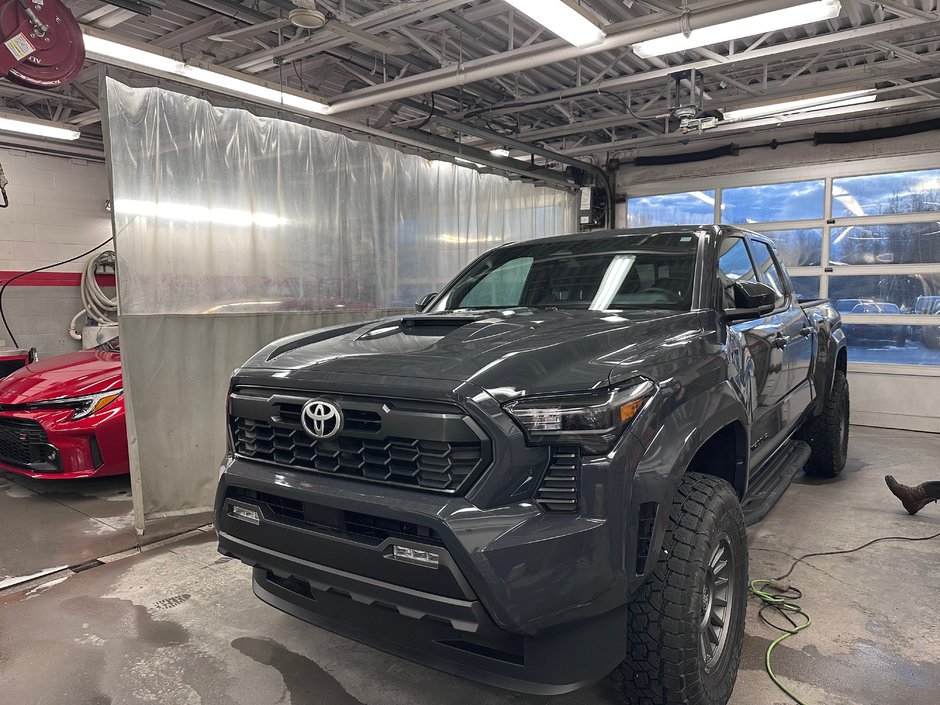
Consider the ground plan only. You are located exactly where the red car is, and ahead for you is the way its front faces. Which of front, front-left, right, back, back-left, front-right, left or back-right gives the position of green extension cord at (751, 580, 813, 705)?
left

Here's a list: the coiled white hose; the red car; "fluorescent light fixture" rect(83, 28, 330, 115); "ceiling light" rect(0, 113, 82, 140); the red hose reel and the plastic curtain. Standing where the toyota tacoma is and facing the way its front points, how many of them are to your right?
6

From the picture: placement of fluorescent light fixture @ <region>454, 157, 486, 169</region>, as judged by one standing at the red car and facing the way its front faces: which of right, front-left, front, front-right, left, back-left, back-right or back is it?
back-left

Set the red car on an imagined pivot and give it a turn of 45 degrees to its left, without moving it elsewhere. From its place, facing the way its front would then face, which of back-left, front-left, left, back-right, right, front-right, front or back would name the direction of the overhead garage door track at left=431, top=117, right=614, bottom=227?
left

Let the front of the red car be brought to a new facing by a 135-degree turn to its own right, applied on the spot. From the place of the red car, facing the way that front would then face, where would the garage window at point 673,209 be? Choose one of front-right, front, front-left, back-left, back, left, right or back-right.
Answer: right

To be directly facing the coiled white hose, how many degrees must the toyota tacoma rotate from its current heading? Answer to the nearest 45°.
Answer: approximately 90° to its right

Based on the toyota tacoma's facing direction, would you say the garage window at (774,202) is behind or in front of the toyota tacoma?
behind

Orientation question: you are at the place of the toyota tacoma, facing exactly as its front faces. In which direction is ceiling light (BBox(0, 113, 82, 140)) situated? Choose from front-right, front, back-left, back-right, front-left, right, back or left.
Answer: right

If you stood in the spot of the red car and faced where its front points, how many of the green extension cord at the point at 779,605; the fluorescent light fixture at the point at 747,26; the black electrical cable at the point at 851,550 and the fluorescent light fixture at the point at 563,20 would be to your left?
4

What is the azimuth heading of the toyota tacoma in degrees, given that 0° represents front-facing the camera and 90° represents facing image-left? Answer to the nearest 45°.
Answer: approximately 45°

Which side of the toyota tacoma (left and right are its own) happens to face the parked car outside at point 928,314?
back

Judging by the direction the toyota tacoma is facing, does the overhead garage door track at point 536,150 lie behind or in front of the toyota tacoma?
behind

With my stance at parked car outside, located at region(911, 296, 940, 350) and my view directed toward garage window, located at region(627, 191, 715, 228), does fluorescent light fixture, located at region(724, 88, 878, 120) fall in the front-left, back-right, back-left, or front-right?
front-left

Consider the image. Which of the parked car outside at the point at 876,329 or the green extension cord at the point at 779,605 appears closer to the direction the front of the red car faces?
the green extension cord

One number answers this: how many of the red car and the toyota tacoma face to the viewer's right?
0
